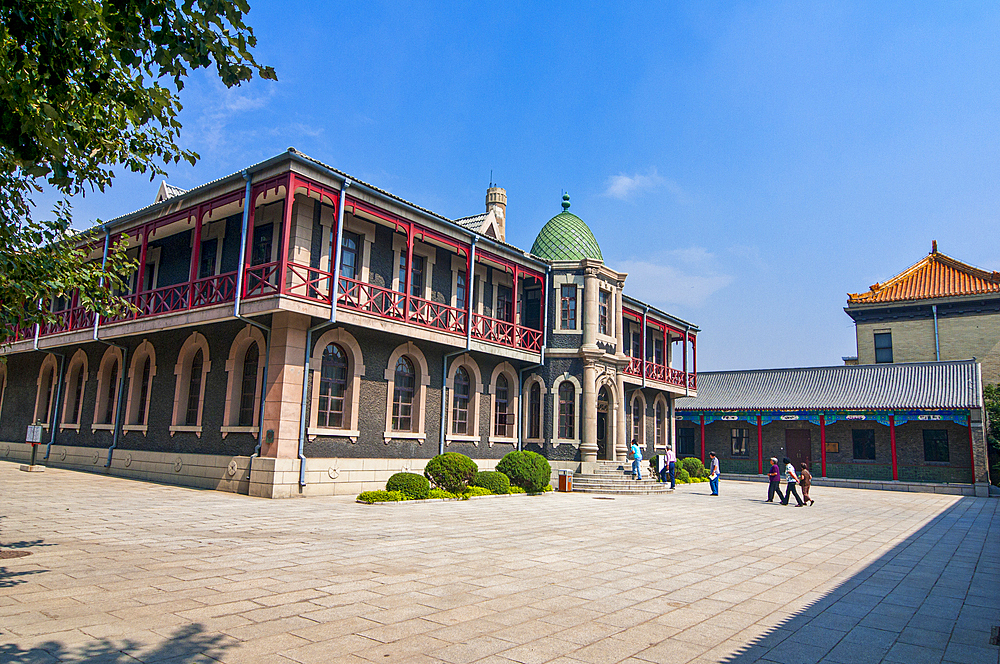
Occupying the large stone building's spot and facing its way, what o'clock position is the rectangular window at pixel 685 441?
The rectangular window is roughly at 9 o'clock from the large stone building.

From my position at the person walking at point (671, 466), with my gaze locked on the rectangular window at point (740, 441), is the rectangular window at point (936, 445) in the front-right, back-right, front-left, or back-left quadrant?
front-right

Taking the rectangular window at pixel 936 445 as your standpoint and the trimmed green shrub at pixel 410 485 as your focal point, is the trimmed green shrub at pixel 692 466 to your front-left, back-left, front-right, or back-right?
front-right

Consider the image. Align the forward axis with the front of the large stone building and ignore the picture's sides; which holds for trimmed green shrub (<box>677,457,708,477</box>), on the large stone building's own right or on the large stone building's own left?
on the large stone building's own left

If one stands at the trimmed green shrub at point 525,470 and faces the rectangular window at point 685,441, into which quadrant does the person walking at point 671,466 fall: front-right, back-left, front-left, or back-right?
front-right

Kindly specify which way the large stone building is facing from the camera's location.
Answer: facing the viewer and to the right of the viewer

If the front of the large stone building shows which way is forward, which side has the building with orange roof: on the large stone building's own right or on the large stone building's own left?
on the large stone building's own left

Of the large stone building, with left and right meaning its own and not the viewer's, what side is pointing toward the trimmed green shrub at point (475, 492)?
front

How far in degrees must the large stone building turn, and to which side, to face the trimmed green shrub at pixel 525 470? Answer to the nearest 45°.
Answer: approximately 45° to its left

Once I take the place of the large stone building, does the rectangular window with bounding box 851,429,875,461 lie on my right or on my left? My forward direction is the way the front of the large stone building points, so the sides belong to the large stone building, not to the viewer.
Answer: on my left

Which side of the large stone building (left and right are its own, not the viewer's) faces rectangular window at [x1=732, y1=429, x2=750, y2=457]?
left

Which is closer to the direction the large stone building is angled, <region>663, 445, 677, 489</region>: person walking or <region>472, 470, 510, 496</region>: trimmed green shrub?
the trimmed green shrub

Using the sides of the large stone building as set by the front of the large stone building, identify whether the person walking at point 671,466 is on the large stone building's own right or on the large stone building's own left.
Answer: on the large stone building's own left
